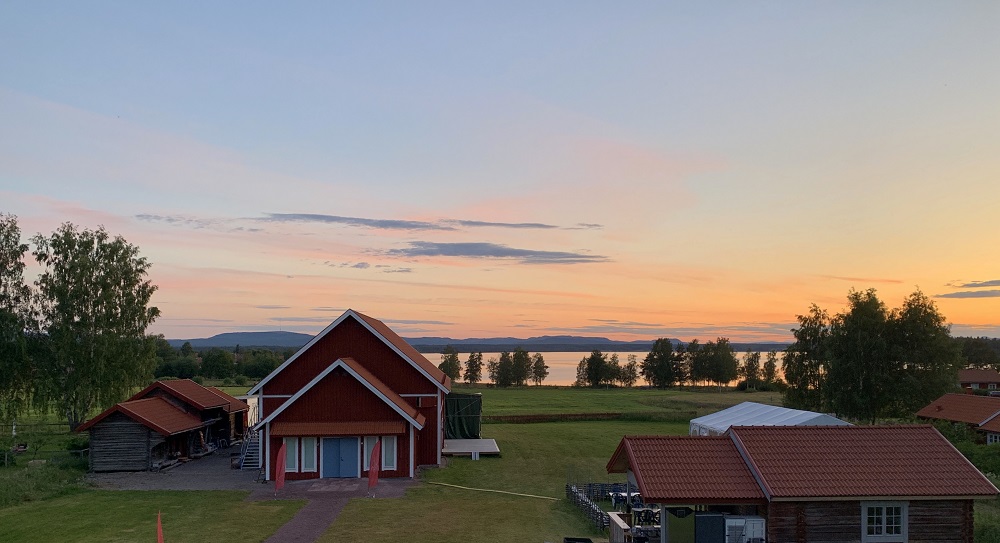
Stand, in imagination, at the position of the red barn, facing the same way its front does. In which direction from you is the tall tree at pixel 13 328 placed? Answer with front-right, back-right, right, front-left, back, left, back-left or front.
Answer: back-right

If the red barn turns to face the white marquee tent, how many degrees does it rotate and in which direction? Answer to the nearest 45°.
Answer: approximately 90° to its left

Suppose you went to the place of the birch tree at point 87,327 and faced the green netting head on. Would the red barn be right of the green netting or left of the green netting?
right

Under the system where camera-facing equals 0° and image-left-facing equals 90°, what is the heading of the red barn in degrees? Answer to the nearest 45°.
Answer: approximately 0°
